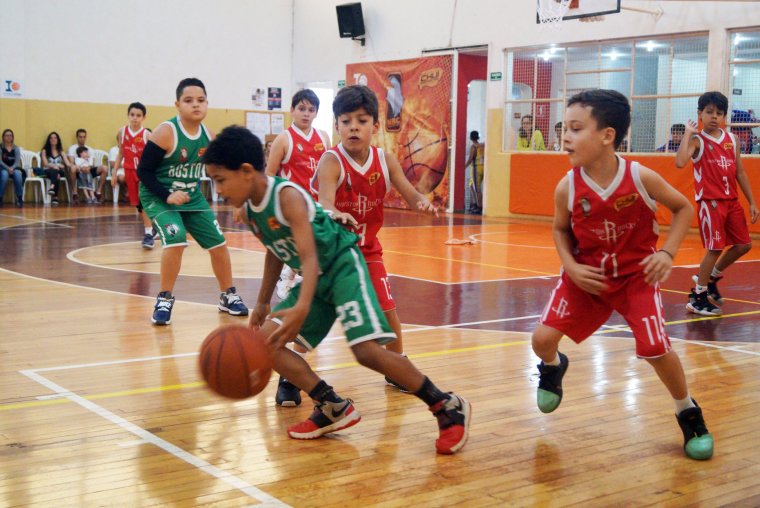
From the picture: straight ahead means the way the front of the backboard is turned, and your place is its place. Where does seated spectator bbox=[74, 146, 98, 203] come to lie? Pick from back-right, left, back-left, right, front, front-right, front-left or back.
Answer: front-right

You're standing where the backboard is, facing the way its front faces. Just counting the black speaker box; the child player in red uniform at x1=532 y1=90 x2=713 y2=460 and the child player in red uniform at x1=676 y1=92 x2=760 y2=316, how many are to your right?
1

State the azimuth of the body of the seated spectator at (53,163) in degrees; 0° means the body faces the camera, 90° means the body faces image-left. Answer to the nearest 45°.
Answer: approximately 0°

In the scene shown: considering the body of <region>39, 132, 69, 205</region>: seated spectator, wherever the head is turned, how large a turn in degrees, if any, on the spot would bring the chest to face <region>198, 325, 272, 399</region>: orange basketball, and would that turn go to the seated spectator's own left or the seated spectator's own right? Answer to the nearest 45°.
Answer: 0° — they already face it

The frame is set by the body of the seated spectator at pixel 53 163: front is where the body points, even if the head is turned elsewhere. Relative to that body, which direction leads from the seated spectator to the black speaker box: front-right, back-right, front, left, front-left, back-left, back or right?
left

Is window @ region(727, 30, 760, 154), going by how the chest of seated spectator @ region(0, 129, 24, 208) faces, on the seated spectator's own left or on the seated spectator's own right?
on the seated spectator's own left

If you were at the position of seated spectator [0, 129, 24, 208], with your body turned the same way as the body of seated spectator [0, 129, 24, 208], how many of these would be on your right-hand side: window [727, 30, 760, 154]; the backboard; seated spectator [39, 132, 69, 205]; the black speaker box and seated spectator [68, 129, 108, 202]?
0

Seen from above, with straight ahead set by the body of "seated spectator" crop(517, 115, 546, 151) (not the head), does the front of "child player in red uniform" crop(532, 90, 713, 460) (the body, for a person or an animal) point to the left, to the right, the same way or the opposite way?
the same way

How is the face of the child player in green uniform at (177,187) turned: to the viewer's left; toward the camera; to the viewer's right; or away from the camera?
toward the camera

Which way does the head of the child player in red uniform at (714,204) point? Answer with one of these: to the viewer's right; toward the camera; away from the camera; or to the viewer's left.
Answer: toward the camera

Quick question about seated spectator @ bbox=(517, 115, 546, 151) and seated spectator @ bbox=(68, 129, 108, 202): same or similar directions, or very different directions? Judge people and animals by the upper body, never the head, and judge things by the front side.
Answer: same or similar directions

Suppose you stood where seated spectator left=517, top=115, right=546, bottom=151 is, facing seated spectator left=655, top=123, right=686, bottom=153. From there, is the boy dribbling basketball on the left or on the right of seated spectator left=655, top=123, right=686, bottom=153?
right

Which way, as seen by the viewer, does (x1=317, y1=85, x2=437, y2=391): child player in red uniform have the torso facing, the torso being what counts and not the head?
toward the camera

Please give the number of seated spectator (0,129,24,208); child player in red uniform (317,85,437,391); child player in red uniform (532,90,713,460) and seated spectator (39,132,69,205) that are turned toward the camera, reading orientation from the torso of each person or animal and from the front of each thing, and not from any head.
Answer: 4

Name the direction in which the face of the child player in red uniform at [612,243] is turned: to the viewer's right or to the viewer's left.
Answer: to the viewer's left

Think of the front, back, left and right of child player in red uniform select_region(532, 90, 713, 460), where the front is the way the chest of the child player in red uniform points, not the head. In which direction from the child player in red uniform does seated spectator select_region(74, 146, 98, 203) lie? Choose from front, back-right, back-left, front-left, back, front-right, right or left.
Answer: back-right

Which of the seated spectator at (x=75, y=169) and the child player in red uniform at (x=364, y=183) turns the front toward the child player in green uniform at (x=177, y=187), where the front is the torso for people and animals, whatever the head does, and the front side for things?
the seated spectator

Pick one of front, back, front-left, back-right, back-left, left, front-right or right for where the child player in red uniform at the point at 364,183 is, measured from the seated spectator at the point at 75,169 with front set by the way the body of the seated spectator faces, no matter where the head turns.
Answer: front

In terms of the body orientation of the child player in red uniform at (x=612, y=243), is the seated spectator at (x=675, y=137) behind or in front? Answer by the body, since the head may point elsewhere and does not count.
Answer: behind
